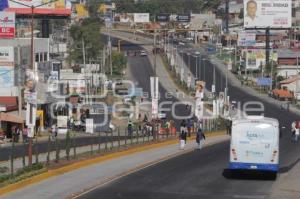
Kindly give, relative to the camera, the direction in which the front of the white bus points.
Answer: facing away from the viewer

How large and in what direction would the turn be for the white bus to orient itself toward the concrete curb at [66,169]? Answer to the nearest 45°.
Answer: approximately 90° to its left
